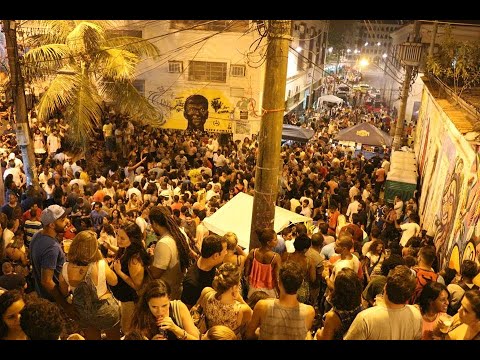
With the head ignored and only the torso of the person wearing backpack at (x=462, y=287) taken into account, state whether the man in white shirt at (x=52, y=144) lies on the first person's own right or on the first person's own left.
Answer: on the first person's own left

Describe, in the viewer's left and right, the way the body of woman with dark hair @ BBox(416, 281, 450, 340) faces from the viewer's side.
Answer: facing the viewer and to the right of the viewer

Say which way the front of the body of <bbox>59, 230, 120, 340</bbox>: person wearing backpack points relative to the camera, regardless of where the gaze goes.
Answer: away from the camera

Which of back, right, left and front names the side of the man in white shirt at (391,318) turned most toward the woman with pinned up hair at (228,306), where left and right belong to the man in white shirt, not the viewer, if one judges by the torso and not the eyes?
left

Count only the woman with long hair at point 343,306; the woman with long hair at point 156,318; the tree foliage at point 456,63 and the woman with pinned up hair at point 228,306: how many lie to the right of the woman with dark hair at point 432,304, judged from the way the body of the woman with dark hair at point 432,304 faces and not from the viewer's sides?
3

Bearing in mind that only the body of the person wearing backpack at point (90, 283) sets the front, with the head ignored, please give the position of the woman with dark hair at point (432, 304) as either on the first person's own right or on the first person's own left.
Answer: on the first person's own right

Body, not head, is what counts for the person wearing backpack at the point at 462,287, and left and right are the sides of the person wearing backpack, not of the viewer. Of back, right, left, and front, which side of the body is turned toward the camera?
back

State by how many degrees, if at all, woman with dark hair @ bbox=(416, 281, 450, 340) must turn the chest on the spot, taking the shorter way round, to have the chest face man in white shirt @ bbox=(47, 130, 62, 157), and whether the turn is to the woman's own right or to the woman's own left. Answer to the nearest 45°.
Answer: approximately 180°

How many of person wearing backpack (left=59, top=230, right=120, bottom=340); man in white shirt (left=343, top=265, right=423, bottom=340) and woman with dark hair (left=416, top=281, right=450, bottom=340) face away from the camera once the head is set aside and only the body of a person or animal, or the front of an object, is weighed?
2

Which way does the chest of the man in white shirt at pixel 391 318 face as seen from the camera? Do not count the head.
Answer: away from the camera

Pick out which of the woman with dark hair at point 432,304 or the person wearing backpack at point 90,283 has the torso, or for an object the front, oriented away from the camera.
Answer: the person wearing backpack

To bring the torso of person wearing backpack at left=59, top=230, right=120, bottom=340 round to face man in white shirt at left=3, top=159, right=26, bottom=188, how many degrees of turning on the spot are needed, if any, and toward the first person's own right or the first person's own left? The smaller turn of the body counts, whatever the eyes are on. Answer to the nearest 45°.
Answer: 0° — they already face them

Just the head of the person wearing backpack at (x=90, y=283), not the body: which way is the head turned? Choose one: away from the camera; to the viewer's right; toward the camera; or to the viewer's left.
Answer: away from the camera

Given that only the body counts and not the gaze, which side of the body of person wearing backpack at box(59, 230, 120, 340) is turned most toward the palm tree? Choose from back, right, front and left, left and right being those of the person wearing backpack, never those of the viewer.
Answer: front

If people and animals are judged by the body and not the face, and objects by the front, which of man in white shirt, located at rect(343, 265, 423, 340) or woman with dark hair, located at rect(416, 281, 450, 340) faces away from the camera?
the man in white shirt

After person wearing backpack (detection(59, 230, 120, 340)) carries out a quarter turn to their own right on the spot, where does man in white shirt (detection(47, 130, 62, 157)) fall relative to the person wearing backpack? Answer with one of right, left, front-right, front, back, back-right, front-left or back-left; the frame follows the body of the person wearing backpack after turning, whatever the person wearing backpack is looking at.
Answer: left

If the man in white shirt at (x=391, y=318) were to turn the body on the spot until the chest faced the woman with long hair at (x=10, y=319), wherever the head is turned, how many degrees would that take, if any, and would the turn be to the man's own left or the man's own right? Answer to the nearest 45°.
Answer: approximately 135° to the man's own left

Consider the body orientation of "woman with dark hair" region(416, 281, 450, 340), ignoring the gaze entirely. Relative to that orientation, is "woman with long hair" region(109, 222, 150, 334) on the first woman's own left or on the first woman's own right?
on the first woman's own right

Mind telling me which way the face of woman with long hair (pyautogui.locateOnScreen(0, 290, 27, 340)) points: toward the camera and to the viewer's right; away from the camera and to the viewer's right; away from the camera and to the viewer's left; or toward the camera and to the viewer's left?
toward the camera and to the viewer's right
